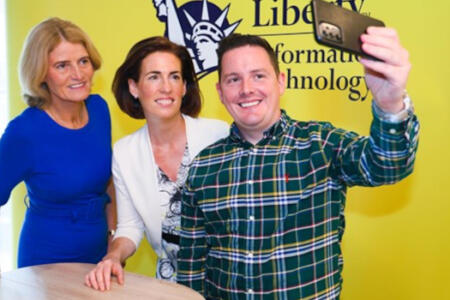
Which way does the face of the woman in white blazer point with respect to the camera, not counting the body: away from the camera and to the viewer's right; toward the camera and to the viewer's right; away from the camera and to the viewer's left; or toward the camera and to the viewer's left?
toward the camera and to the viewer's right

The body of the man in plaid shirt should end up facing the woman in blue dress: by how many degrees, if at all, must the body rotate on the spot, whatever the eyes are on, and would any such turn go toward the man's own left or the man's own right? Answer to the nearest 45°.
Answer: approximately 135° to the man's own right

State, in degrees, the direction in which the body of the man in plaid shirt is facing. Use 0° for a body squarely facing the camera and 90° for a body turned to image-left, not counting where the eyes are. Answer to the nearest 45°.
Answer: approximately 0°

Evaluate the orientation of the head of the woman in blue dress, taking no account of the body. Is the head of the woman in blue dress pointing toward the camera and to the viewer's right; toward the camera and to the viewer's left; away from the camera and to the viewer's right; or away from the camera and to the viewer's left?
toward the camera and to the viewer's right
